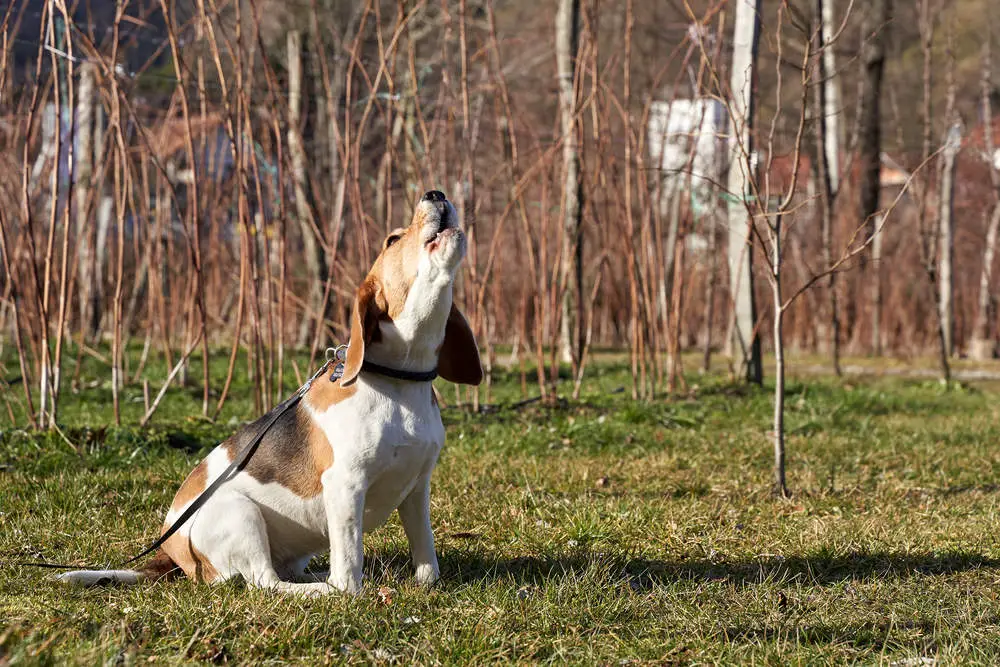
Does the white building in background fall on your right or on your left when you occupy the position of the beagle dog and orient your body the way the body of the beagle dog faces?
on your left

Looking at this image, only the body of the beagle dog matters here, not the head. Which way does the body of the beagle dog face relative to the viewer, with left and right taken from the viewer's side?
facing the viewer and to the right of the viewer
